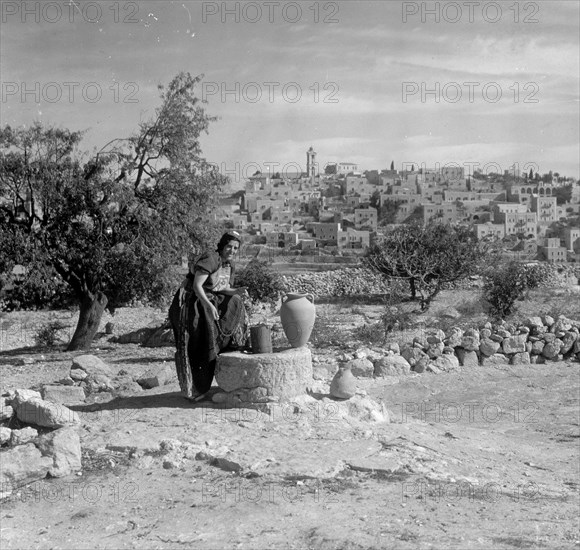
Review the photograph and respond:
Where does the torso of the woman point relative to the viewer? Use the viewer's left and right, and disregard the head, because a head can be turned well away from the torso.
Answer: facing the viewer and to the right of the viewer

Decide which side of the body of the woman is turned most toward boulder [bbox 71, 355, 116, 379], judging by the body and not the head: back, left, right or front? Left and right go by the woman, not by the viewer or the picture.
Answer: back

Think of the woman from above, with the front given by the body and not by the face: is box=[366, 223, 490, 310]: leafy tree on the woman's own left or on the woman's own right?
on the woman's own left

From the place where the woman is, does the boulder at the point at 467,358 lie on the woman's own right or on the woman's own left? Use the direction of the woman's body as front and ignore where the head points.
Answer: on the woman's own left

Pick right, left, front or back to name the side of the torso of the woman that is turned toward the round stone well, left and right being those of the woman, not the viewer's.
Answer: front

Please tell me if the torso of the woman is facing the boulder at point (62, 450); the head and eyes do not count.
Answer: no

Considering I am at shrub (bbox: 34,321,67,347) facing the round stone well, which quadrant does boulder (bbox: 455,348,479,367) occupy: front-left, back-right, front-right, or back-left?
front-left

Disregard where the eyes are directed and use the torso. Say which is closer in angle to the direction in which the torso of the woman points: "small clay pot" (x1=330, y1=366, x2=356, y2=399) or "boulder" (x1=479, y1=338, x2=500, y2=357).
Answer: the small clay pot

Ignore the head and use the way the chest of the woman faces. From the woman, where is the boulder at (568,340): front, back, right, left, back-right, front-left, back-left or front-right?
left

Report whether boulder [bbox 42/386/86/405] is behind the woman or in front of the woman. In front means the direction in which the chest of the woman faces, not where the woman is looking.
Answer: behind

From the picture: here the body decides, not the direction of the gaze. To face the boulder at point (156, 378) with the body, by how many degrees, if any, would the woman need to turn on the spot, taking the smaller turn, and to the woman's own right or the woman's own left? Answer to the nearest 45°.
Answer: approximately 135° to the woman's own left
